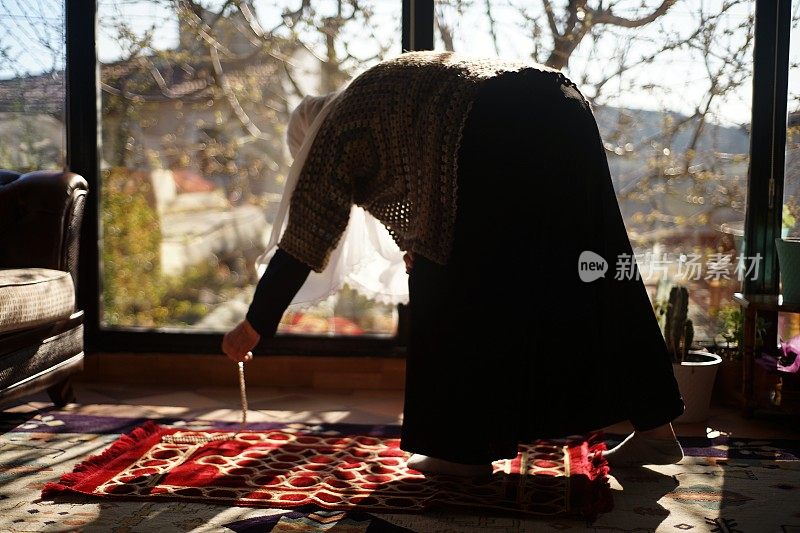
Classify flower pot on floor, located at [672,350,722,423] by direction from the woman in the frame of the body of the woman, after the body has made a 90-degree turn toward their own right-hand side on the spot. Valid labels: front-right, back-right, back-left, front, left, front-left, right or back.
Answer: front-right

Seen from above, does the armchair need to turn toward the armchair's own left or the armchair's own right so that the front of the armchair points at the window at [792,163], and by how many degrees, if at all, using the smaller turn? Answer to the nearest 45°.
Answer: approximately 45° to the armchair's own left

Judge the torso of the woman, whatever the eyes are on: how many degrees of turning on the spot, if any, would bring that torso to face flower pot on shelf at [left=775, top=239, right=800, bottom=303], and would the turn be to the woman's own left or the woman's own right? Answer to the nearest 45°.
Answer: approximately 135° to the woman's own right

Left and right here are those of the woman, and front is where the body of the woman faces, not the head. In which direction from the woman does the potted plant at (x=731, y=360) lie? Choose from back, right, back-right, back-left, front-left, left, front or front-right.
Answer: back-right

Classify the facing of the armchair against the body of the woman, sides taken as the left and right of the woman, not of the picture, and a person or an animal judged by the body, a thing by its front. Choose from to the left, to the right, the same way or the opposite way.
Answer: the opposite way

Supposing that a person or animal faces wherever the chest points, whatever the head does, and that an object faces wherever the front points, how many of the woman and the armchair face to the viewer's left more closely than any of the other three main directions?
1

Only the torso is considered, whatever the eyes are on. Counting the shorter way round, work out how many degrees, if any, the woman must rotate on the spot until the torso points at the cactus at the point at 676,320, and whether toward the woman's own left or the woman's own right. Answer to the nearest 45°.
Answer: approximately 135° to the woman's own right

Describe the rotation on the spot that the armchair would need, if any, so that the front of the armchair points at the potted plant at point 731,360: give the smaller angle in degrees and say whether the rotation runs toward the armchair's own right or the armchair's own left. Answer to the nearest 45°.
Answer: approximately 45° to the armchair's own left

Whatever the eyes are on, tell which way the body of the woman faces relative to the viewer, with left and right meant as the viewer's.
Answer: facing to the left of the viewer

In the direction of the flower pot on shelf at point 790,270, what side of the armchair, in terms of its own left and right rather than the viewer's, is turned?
front

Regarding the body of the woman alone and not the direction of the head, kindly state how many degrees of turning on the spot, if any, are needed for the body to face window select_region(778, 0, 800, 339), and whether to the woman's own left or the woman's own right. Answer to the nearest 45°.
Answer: approximately 135° to the woman's own right

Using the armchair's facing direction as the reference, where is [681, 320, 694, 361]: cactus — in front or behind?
in front

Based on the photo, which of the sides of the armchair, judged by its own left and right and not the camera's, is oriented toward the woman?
front
